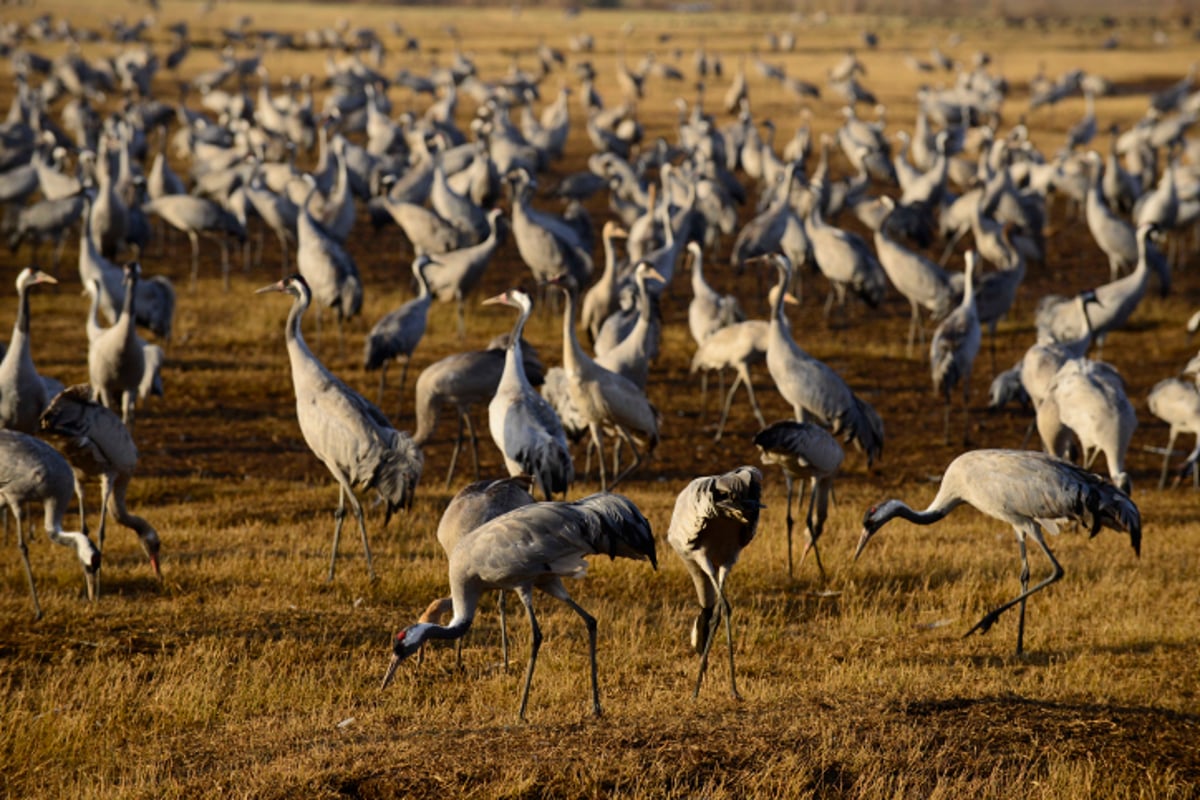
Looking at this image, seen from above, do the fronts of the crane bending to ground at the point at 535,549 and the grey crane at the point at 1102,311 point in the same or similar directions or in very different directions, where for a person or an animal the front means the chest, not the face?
very different directions

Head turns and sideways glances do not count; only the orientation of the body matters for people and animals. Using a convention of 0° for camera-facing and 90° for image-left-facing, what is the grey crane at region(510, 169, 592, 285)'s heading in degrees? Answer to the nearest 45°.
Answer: approximately 90°

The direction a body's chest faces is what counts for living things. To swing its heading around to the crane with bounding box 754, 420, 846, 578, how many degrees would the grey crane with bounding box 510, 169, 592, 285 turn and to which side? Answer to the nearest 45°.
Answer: approximately 90° to its left

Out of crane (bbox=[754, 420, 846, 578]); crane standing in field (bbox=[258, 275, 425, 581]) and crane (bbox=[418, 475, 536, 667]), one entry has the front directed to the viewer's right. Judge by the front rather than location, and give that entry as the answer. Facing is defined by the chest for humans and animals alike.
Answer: crane (bbox=[754, 420, 846, 578])

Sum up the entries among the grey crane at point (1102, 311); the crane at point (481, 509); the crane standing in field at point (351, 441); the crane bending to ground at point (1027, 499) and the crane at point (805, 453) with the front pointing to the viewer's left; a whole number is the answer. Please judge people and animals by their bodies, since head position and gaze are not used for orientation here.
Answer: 3

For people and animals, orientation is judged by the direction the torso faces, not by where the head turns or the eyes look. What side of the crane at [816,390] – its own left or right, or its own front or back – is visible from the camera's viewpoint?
left

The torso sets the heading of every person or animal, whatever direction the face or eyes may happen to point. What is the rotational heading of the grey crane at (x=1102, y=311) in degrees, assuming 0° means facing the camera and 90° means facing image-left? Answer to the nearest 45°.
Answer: approximately 270°

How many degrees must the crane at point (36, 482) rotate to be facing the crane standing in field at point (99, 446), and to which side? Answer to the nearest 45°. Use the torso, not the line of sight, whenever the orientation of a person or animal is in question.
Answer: approximately 45° to its left

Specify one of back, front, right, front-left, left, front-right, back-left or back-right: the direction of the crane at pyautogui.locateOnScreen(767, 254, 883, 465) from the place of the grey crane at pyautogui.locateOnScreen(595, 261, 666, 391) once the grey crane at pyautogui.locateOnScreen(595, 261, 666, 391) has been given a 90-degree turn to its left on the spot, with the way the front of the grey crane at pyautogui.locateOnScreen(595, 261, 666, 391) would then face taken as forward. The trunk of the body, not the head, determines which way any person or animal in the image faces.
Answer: back-right

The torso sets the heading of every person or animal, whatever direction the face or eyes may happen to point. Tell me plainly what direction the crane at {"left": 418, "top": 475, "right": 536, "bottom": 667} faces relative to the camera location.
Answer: facing to the left of the viewer
